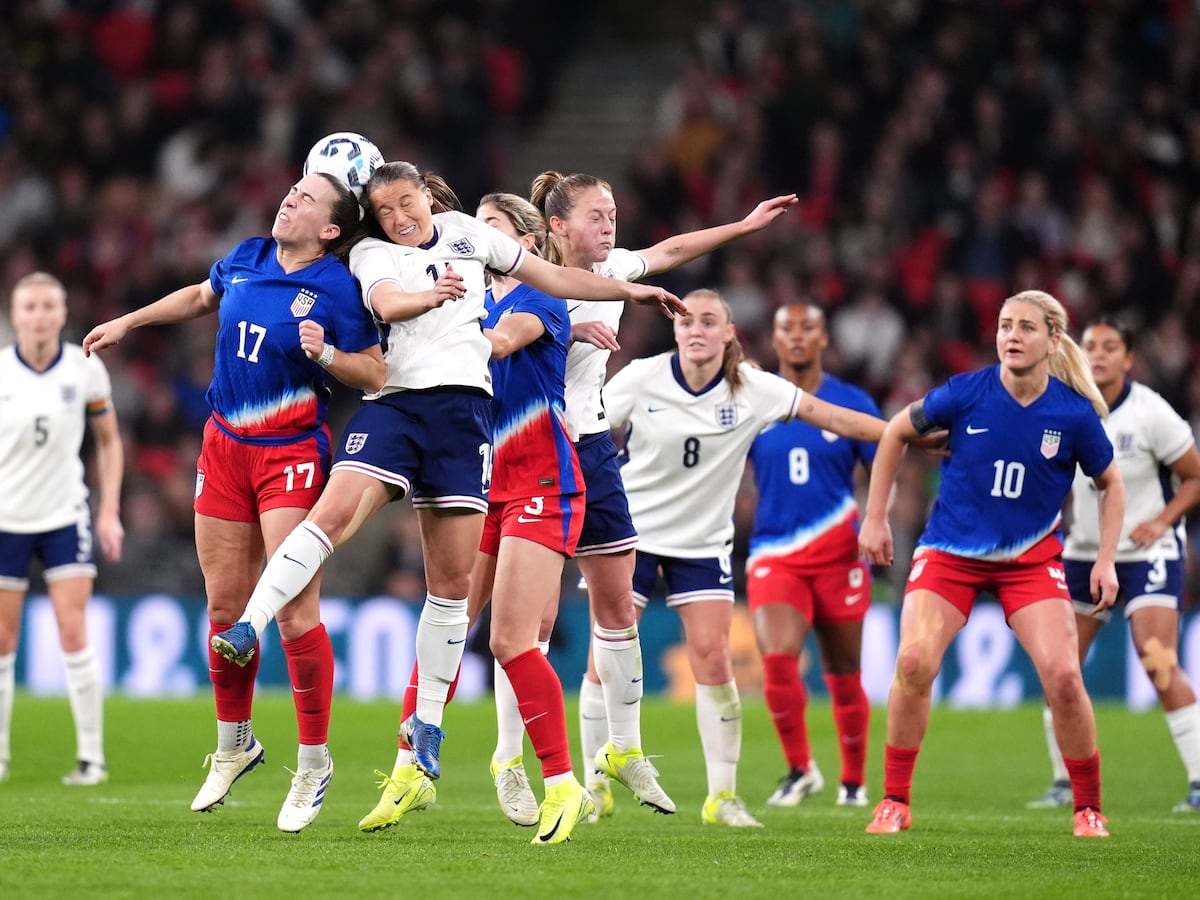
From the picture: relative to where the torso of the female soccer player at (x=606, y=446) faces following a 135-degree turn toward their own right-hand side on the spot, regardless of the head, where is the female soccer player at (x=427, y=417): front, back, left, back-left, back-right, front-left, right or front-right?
front-left
